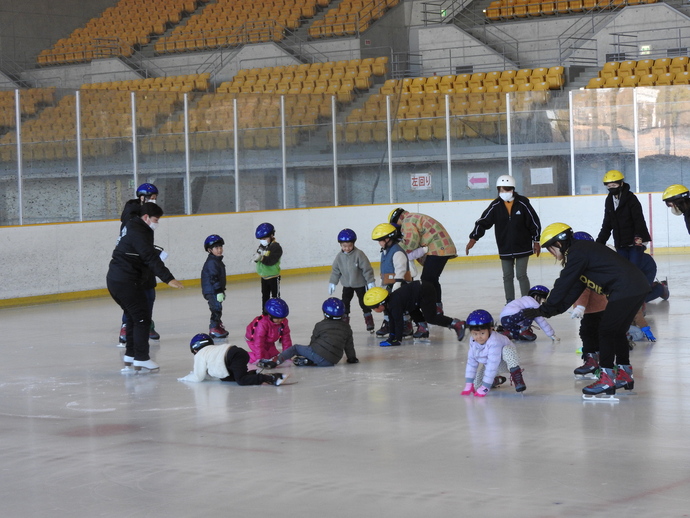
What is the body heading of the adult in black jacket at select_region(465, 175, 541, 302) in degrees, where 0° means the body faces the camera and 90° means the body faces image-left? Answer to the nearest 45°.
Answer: approximately 0°

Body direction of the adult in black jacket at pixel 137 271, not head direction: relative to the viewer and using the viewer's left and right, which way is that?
facing to the right of the viewer

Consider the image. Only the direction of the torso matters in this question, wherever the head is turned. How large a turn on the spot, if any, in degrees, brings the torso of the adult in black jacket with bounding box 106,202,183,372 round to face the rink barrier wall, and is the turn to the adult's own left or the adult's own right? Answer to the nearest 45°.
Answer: approximately 90° to the adult's own left

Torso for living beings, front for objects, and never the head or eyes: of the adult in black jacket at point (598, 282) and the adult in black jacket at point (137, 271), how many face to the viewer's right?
1

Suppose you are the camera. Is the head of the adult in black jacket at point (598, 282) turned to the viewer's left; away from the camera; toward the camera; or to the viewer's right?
to the viewer's left

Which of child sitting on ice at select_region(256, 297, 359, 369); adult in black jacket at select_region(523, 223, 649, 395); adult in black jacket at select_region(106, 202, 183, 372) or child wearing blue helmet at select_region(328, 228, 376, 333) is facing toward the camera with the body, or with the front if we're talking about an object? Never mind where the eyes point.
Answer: the child wearing blue helmet

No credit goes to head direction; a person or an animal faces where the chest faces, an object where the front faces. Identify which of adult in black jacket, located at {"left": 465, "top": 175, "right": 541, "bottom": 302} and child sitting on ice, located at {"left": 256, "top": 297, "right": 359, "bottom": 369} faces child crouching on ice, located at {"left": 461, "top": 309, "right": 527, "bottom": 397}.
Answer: the adult in black jacket

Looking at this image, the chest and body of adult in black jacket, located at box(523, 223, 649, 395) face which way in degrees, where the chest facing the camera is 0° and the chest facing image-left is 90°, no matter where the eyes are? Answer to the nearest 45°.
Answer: approximately 90°

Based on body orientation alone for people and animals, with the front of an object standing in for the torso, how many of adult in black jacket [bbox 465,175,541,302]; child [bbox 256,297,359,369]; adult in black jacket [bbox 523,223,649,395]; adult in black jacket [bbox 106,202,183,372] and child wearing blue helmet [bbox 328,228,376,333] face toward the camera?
2
